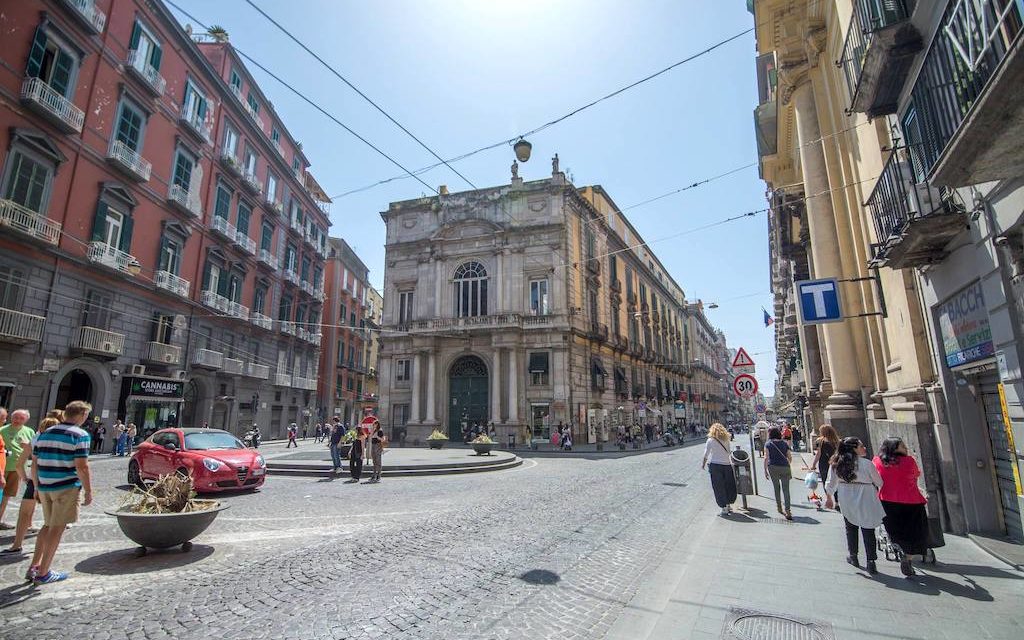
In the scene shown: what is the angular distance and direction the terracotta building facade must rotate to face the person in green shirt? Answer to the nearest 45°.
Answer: approximately 45° to its right

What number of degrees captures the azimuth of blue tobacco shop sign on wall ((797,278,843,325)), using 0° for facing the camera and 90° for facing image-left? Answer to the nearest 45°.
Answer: approximately 0°

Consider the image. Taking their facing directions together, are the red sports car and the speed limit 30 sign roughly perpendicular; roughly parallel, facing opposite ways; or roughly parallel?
roughly perpendicular

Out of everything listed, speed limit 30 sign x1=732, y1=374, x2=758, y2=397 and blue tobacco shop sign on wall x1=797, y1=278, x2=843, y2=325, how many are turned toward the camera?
2

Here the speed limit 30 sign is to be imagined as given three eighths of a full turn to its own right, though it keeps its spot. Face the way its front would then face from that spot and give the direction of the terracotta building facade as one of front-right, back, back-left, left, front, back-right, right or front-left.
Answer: front-left

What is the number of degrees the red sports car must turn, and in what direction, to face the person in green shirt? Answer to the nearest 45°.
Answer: approximately 90° to its right

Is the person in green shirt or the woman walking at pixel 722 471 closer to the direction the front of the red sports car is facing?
the woman walking

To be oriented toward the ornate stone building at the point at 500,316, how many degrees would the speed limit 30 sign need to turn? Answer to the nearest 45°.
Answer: approximately 135° to its right

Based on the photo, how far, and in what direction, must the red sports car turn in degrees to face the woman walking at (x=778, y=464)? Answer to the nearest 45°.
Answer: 0° — it already faces them

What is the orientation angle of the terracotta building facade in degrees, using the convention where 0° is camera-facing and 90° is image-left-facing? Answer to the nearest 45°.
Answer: approximately 315°
